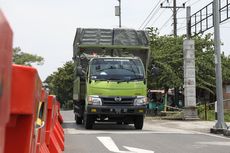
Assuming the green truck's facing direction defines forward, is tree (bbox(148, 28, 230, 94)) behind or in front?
behind

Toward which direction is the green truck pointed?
toward the camera

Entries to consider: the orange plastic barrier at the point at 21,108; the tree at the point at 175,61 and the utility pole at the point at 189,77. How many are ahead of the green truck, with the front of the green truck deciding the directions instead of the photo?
1

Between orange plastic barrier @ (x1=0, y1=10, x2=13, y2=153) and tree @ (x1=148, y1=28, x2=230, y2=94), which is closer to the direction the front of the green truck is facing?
the orange plastic barrier

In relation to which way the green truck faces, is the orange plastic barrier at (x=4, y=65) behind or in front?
in front

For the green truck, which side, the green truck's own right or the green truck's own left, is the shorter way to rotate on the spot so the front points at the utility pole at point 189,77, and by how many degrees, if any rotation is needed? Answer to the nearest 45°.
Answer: approximately 135° to the green truck's own left

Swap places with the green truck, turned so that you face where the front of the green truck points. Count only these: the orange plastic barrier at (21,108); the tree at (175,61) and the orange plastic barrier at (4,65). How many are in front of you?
2

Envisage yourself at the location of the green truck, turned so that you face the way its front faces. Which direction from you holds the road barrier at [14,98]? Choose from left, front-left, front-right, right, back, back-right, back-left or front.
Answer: front

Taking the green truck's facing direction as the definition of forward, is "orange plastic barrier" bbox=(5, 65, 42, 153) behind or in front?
in front

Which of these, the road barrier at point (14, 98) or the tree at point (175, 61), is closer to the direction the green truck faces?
the road barrier

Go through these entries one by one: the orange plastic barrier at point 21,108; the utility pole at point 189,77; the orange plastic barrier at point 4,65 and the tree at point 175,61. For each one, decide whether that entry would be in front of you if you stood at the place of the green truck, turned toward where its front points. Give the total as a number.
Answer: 2

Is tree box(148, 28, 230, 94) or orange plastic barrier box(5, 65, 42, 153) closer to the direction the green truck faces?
the orange plastic barrier
